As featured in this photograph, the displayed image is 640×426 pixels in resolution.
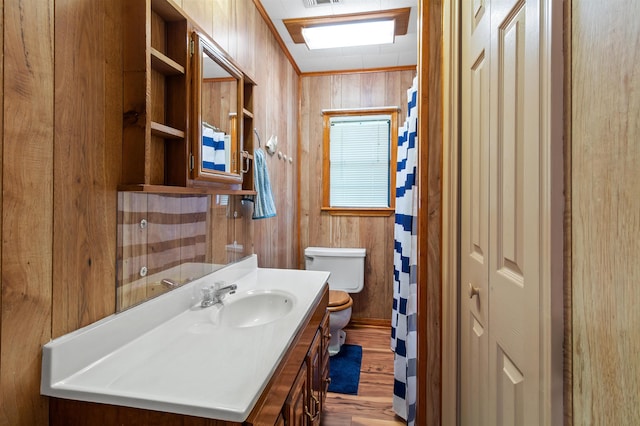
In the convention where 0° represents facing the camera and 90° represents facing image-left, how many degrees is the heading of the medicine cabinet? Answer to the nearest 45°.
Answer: approximately 315°

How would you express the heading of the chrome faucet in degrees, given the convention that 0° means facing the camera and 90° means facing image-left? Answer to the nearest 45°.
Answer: approximately 315°

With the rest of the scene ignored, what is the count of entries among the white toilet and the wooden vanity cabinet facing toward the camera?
1

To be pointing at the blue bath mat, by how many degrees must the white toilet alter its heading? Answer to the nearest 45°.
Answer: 0° — it already faces it

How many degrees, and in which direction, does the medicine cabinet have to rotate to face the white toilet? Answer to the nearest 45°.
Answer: approximately 90° to its left

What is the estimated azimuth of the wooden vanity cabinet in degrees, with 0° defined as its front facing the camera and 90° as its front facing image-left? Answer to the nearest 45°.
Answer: approximately 270°

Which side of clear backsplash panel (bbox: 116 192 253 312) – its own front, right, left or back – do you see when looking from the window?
left
